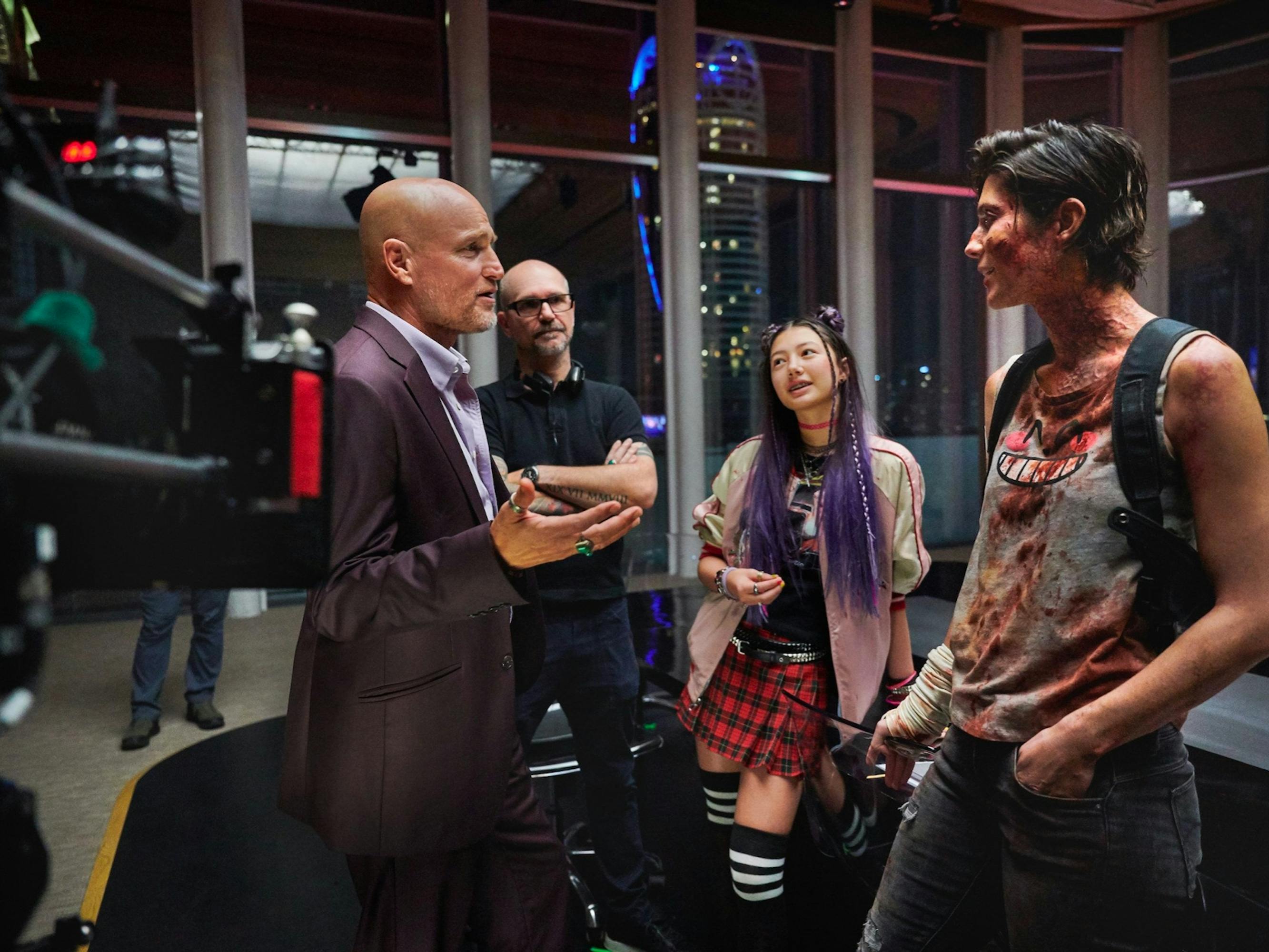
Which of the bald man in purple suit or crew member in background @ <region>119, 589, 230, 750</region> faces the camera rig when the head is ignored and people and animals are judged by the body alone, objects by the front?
the crew member in background

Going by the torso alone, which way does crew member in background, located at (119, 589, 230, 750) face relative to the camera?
toward the camera

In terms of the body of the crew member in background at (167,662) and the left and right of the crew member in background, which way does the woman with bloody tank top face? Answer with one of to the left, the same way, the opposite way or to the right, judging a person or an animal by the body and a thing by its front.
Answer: to the right

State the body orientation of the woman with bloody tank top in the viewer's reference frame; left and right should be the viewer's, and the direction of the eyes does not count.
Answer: facing the viewer and to the left of the viewer

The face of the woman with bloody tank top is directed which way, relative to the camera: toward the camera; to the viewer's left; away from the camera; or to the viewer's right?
to the viewer's left

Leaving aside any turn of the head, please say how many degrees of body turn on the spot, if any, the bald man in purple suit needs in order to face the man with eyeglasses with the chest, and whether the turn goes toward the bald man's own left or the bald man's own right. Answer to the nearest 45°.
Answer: approximately 90° to the bald man's own left

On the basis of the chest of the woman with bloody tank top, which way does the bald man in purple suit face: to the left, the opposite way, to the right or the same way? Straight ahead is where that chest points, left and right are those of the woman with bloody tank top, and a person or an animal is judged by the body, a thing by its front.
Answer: the opposite way

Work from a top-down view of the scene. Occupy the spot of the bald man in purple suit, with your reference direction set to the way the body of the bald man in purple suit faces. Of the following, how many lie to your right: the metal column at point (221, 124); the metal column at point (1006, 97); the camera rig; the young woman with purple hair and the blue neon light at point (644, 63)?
1

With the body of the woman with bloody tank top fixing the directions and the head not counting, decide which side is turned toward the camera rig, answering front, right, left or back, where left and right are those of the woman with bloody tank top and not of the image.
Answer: front

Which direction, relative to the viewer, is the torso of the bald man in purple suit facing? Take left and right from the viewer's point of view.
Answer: facing to the right of the viewer

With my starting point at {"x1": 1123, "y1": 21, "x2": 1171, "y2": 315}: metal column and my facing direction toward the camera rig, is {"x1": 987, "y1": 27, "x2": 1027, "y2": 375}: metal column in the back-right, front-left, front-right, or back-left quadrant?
front-right

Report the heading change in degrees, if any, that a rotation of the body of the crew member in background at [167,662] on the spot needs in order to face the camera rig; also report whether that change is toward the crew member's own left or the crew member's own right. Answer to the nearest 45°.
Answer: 0° — they already face it

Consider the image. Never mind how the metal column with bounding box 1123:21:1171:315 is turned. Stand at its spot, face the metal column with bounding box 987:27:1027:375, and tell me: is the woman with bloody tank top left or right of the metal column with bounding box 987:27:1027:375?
left

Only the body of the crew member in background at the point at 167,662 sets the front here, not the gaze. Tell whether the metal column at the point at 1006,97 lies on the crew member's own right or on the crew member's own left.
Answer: on the crew member's own left

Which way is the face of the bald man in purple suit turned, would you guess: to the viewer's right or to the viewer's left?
to the viewer's right

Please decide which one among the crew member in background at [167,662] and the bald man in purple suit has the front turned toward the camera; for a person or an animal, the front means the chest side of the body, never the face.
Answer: the crew member in background

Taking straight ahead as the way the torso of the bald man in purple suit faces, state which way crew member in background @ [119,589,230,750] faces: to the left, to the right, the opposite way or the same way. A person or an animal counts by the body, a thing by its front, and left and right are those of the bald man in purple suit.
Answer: to the right

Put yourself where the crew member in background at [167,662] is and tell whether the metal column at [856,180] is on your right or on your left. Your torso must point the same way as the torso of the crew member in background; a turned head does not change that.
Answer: on your left
